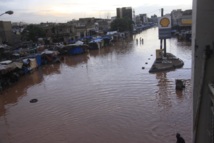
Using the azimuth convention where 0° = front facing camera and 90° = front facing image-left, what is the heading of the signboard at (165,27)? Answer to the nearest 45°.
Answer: approximately 0°

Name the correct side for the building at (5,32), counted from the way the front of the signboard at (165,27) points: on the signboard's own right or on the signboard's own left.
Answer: on the signboard's own right

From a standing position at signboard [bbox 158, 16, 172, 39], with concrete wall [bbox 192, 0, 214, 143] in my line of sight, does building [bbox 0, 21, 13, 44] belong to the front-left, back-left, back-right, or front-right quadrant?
back-right

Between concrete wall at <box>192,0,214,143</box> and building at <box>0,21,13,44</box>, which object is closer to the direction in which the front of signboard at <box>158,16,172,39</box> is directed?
the concrete wall

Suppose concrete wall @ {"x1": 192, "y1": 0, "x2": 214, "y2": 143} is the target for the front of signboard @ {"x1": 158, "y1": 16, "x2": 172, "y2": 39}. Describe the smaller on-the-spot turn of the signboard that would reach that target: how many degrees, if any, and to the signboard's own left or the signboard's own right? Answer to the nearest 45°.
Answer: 0° — it already faces it
